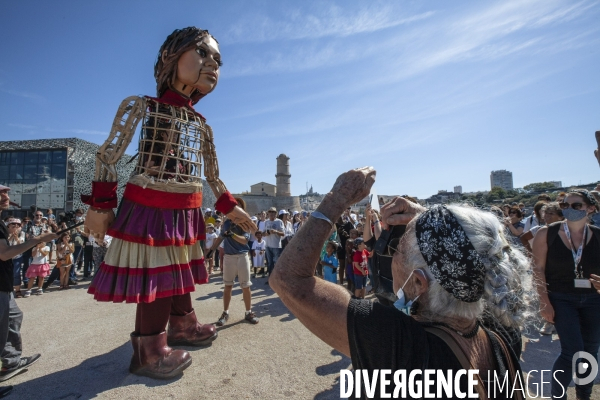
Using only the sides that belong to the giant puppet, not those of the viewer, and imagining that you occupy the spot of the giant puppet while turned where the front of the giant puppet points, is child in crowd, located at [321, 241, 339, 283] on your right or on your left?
on your left

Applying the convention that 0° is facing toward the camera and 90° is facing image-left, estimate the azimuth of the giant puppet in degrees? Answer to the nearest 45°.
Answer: approximately 315°

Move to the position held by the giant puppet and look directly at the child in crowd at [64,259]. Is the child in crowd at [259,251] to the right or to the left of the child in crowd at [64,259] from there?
right

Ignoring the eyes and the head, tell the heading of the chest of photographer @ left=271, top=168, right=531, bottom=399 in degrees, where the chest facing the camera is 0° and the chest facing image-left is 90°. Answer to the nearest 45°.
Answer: approximately 135°

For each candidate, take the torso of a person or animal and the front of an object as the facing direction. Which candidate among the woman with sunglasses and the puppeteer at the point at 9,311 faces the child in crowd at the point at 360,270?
the puppeteer

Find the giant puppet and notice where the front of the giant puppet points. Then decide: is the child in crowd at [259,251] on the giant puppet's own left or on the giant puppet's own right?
on the giant puppet's own left

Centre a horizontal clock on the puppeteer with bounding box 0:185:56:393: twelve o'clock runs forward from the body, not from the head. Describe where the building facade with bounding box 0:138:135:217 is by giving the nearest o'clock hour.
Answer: The building facade is roughly at 9 o'clock from the puppeteer.

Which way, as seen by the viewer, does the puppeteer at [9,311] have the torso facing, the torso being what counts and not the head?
to the viewer's right

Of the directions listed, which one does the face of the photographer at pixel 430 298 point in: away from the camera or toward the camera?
away from the camera

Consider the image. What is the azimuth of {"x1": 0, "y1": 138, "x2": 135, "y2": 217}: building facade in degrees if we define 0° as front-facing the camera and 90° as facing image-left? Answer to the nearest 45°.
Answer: approximately 0°

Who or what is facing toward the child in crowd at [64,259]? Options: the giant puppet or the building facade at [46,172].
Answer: the building facade

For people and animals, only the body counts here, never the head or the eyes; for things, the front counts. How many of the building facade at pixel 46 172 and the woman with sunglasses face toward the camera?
2

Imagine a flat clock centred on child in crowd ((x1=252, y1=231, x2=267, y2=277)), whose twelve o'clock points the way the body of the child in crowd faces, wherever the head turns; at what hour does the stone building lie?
The stone building is roughly at 6 o'clock from the child in crowd.

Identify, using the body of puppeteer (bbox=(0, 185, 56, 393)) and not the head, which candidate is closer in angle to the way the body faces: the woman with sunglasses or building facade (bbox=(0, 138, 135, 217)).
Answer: the woman with sunglasses
